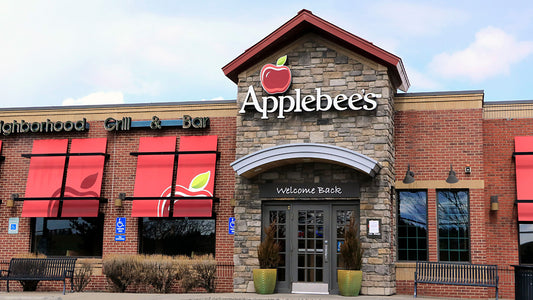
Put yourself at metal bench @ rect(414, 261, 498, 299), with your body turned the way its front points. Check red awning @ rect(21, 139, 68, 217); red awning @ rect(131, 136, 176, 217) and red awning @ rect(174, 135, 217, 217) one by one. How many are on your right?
3

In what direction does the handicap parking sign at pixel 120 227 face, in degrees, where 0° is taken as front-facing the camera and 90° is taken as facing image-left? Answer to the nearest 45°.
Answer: approximately 0°

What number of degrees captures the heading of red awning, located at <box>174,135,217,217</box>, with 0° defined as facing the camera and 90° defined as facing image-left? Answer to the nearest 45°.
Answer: approximately 0°

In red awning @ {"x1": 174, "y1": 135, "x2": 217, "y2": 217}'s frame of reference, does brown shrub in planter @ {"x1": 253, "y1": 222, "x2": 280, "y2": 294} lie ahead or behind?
ahead

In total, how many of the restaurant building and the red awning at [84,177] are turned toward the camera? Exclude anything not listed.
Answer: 2

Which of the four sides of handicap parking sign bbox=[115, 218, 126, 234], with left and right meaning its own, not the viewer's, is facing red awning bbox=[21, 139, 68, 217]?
right

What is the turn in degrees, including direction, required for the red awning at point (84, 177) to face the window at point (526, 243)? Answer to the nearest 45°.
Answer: approximately 45° to its left

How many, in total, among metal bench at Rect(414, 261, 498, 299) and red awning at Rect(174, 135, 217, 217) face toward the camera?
2

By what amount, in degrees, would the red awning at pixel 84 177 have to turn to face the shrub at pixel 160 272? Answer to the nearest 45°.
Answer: approximately 45° to its left

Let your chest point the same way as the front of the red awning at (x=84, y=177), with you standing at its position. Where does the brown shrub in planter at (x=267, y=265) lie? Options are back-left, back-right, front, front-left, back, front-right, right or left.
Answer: front-left
